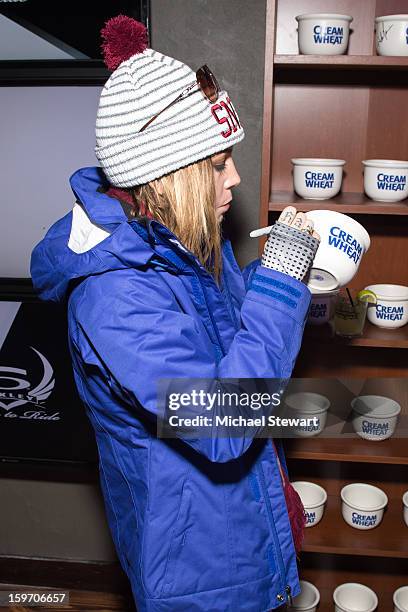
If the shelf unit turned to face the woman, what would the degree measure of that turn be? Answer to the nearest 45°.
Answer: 0° — it already faces them

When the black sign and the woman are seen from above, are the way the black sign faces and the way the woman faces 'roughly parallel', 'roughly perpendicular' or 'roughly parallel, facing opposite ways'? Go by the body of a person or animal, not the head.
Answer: roughly perpendicular

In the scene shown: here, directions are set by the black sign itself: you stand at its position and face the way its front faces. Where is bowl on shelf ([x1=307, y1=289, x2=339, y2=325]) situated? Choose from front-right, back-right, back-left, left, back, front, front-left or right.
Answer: front-left

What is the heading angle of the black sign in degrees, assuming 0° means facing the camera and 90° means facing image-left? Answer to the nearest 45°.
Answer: approximately 0°

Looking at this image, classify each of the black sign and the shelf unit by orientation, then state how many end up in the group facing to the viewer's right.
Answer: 0

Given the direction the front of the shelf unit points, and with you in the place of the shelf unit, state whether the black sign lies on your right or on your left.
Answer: on your right

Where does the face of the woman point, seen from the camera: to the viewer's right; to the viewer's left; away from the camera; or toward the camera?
to the viewer's right

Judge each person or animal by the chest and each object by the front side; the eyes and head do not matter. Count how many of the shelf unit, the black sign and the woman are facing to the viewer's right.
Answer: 1

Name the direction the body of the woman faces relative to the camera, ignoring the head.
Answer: to the viewer's right

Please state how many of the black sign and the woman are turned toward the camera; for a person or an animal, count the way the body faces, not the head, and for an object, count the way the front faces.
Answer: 1
